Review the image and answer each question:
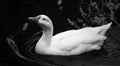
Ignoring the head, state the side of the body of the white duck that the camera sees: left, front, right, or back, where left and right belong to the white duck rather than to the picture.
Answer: left

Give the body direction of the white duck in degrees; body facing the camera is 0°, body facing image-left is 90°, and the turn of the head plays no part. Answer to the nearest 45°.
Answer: approximately 90°
